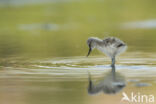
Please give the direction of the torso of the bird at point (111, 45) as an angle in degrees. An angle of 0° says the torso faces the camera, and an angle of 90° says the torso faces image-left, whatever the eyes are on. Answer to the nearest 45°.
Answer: approximately 90°
